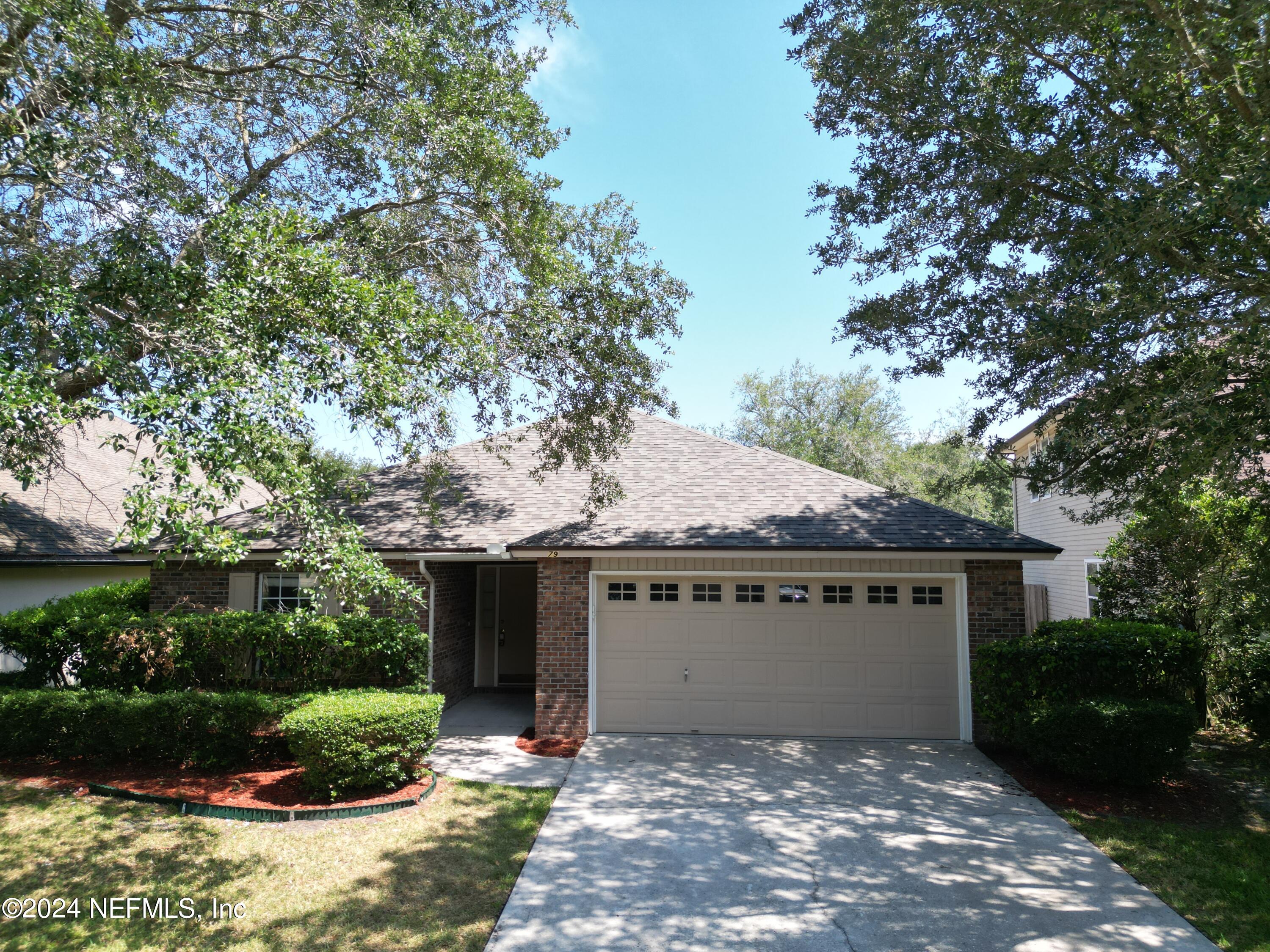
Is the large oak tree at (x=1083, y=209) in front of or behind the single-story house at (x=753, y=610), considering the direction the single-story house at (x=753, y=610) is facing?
in front

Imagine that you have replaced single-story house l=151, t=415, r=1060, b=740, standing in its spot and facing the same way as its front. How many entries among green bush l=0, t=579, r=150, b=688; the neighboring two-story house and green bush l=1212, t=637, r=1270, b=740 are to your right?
1

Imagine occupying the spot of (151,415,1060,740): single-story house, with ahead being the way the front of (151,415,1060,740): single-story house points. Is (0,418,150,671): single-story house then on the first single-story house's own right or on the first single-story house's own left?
on the first single-story house's own right

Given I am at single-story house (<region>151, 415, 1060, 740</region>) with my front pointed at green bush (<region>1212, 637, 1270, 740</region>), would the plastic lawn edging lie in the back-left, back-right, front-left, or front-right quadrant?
back-right

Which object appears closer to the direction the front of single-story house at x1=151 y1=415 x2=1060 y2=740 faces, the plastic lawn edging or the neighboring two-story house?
the plastic lawn edging

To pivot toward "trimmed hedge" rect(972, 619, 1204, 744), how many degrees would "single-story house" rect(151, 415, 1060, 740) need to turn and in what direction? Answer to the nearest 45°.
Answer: approximately 45° to its left

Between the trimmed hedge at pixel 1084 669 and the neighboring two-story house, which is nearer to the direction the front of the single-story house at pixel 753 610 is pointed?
the trimmed hedge

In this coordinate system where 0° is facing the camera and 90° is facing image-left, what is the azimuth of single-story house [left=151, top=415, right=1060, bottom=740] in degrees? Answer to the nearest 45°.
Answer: approximately 0°

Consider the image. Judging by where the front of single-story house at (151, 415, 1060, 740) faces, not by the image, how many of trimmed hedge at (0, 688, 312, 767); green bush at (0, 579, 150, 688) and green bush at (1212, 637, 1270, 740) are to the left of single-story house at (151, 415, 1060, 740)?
1

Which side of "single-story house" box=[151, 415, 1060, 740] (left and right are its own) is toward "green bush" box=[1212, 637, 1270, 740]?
left

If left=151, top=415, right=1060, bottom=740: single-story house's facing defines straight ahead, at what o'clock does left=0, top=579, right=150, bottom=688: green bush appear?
The green bush is roughly at 3 o'clock from the single-story house.

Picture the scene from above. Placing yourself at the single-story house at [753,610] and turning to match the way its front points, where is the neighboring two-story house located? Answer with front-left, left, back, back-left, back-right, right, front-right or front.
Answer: back-left
